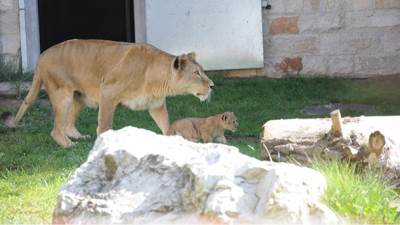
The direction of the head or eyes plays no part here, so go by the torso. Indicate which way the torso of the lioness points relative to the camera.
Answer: to the viewer's right

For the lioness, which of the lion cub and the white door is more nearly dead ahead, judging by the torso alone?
the lion cub

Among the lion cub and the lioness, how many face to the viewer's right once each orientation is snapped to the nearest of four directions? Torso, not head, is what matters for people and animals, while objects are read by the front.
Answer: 2

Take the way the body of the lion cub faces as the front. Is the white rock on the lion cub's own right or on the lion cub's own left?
on the lion cub's own right

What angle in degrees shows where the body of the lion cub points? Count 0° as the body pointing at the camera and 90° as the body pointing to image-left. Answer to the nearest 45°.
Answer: approximately 270°

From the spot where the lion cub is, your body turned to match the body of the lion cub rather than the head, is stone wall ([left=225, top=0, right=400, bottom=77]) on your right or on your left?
on your left

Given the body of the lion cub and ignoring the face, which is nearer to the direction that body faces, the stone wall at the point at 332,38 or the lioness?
the stone wall

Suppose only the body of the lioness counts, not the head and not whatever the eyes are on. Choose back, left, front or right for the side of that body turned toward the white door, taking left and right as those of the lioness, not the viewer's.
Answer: left

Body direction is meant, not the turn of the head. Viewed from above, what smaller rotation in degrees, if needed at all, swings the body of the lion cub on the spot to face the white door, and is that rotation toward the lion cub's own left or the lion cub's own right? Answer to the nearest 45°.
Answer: approximately 90° to the lion cub's own left

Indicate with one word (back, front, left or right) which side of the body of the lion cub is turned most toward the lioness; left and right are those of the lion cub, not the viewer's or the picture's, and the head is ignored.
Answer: back

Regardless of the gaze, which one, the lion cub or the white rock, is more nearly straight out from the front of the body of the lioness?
the lion cub
